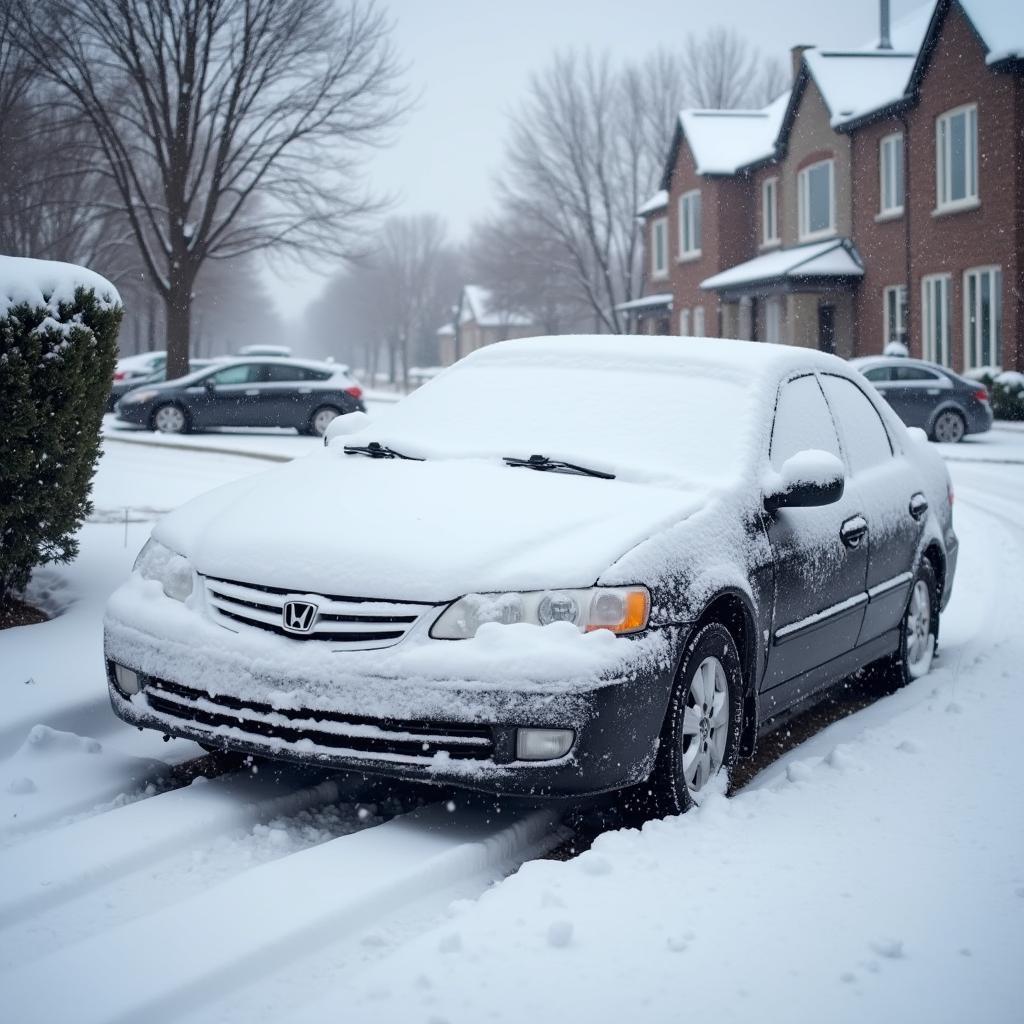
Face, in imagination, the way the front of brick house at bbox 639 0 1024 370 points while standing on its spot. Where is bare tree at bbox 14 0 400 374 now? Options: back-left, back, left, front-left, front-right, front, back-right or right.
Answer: front

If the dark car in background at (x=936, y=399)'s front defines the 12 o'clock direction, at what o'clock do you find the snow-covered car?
The snow-covered car is roughly at 9 o'clock from the dark car in background.

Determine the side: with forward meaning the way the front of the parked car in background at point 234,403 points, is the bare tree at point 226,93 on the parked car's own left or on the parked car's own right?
on the parked car's own right

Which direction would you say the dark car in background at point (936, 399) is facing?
to the viewer's left

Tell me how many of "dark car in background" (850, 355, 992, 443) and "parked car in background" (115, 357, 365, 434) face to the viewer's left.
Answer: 2

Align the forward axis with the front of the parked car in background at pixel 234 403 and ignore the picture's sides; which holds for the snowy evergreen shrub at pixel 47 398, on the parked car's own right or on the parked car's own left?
on the parked car's own left

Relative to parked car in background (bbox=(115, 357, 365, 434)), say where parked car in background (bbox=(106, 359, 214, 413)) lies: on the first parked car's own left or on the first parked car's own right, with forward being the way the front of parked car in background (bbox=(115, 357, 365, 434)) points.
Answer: on the first parked car's own right

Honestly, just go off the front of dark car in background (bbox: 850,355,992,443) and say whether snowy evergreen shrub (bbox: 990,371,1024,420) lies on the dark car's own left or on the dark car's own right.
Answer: on the dark car's own right

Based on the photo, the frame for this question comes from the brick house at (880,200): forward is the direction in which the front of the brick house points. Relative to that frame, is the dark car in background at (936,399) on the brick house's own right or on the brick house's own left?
on the brick house's own left

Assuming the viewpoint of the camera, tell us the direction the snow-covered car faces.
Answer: facing the viewer and to the left of the viewer

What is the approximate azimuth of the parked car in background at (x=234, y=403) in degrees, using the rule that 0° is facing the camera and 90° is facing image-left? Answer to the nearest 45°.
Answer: approximately 90°

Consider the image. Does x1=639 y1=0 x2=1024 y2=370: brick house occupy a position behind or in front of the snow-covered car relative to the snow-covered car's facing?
behind
